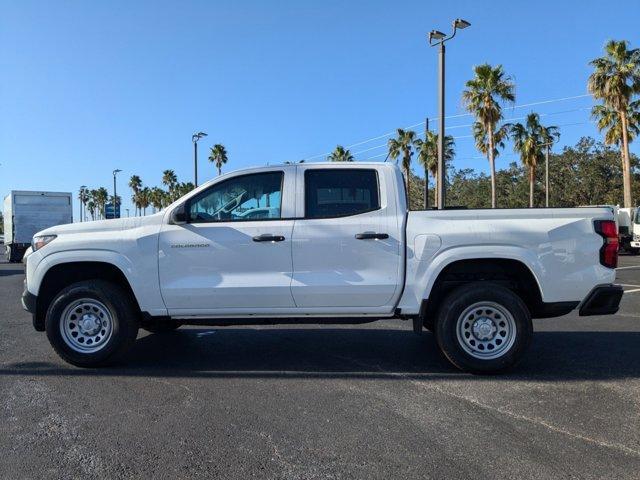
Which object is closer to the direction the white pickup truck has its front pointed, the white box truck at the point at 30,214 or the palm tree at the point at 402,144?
the white box truck

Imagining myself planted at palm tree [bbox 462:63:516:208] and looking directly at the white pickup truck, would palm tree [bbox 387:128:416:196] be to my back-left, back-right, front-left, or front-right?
back-right

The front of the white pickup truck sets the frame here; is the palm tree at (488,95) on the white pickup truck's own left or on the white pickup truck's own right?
on the white pickup truck's own right

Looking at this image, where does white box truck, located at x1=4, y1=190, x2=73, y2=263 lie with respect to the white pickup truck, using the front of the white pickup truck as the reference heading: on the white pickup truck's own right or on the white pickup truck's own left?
on the white pickup truck's own right

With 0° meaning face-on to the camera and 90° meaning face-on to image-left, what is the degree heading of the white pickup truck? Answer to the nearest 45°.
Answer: approximately 90°

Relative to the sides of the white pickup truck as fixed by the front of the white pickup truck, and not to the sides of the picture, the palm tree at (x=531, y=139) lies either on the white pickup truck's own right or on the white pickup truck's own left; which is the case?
on the white pickup truck's own right

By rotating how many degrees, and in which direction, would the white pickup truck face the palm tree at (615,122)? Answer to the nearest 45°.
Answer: approximately 135° to its right

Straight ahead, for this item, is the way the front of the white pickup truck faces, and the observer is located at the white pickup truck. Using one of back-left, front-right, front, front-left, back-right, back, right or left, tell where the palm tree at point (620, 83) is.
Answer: back-right

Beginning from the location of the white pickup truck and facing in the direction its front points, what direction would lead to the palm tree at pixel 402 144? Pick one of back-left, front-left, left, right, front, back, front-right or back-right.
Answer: right
